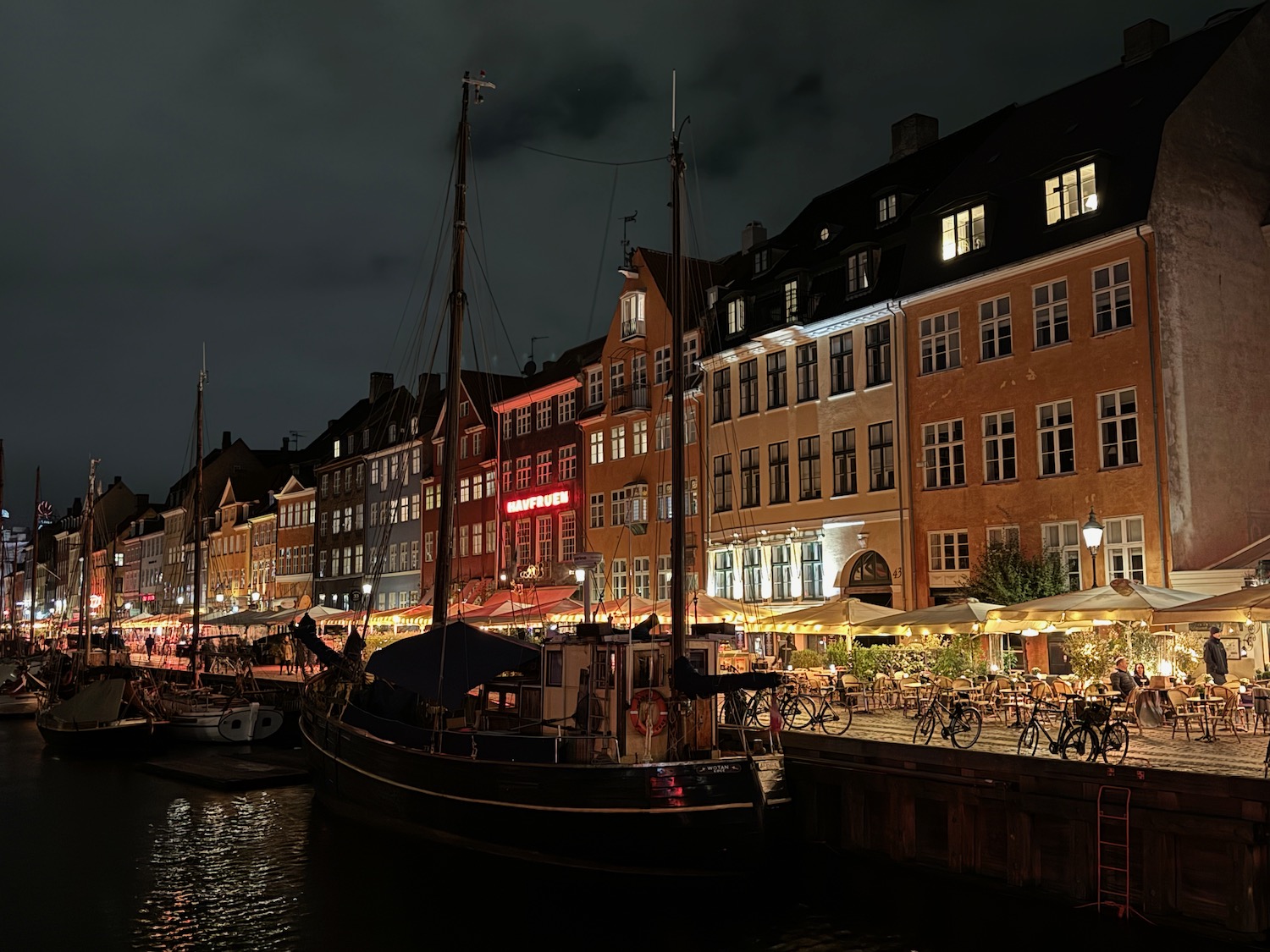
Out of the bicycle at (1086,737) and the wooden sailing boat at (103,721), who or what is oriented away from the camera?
the wooden sailing boat

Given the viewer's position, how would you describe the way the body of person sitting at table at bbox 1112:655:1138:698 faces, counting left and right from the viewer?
facing to the right of the viewer

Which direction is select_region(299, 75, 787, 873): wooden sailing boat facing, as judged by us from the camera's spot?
facing away from the viewer and to the left of the viewer

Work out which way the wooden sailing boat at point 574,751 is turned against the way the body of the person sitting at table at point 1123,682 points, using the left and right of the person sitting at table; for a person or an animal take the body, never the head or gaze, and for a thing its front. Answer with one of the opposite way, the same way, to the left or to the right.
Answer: the opposite way

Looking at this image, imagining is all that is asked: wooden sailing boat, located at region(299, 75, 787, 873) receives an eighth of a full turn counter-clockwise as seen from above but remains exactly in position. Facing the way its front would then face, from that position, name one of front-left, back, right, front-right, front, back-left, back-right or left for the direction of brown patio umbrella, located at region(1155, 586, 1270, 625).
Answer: back
